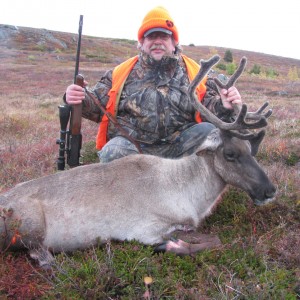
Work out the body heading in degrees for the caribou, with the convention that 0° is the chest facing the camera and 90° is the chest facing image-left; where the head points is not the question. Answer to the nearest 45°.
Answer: approximately 270°

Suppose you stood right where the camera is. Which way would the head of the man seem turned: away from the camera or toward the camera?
toward the camera

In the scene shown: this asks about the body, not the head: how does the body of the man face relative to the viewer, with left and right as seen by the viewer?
facing the viewer
